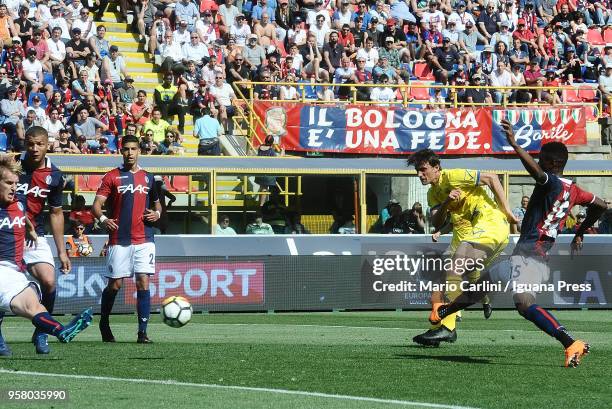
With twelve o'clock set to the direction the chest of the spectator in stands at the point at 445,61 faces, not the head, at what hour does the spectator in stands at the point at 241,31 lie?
the spectator in stands at the point at 241,31 is roughly at 2 o'clock from the spectator in stands at the point at 445,61.

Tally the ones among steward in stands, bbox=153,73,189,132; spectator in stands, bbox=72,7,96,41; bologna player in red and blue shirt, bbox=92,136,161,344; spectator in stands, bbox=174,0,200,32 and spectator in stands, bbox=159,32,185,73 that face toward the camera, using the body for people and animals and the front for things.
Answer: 5

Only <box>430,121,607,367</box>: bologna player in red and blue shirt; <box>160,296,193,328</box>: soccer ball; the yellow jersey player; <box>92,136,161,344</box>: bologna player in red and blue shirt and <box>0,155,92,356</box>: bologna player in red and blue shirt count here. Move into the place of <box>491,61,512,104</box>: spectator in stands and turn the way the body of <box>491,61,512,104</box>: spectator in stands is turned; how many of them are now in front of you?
5

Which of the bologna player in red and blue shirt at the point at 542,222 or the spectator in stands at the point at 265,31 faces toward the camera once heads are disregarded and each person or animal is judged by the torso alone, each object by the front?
the spectator in stands

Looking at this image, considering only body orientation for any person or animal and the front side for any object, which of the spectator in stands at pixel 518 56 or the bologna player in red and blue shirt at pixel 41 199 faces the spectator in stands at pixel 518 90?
the spectator in stands at pixel 518 56

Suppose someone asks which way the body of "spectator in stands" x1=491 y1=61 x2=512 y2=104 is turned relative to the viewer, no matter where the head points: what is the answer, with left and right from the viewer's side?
facing the viewer

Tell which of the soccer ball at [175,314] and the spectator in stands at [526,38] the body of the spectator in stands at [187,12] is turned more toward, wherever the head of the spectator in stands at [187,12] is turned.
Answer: the soccer ball

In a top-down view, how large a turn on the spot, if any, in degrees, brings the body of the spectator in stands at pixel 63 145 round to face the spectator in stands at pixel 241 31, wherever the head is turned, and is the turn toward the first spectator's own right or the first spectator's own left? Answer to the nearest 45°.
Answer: approximately 135° to the first spectator's own left

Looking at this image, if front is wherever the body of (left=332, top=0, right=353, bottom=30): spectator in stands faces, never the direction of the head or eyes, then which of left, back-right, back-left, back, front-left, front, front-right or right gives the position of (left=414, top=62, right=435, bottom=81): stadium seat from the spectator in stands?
left

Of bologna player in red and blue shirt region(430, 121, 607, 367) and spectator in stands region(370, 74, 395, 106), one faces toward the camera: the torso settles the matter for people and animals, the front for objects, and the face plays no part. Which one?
the spectator in stands

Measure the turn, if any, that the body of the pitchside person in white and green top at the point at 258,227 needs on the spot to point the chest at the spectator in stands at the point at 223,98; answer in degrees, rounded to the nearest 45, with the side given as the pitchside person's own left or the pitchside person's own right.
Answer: approximately 180°

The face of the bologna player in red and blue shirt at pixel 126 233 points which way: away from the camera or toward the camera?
toward the camera

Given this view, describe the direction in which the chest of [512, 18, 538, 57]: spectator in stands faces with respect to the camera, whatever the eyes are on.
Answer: toward the camera

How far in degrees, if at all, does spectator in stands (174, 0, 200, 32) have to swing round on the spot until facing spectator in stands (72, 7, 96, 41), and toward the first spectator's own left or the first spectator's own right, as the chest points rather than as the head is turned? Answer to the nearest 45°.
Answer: approximately 45° to the first spectator's own right
